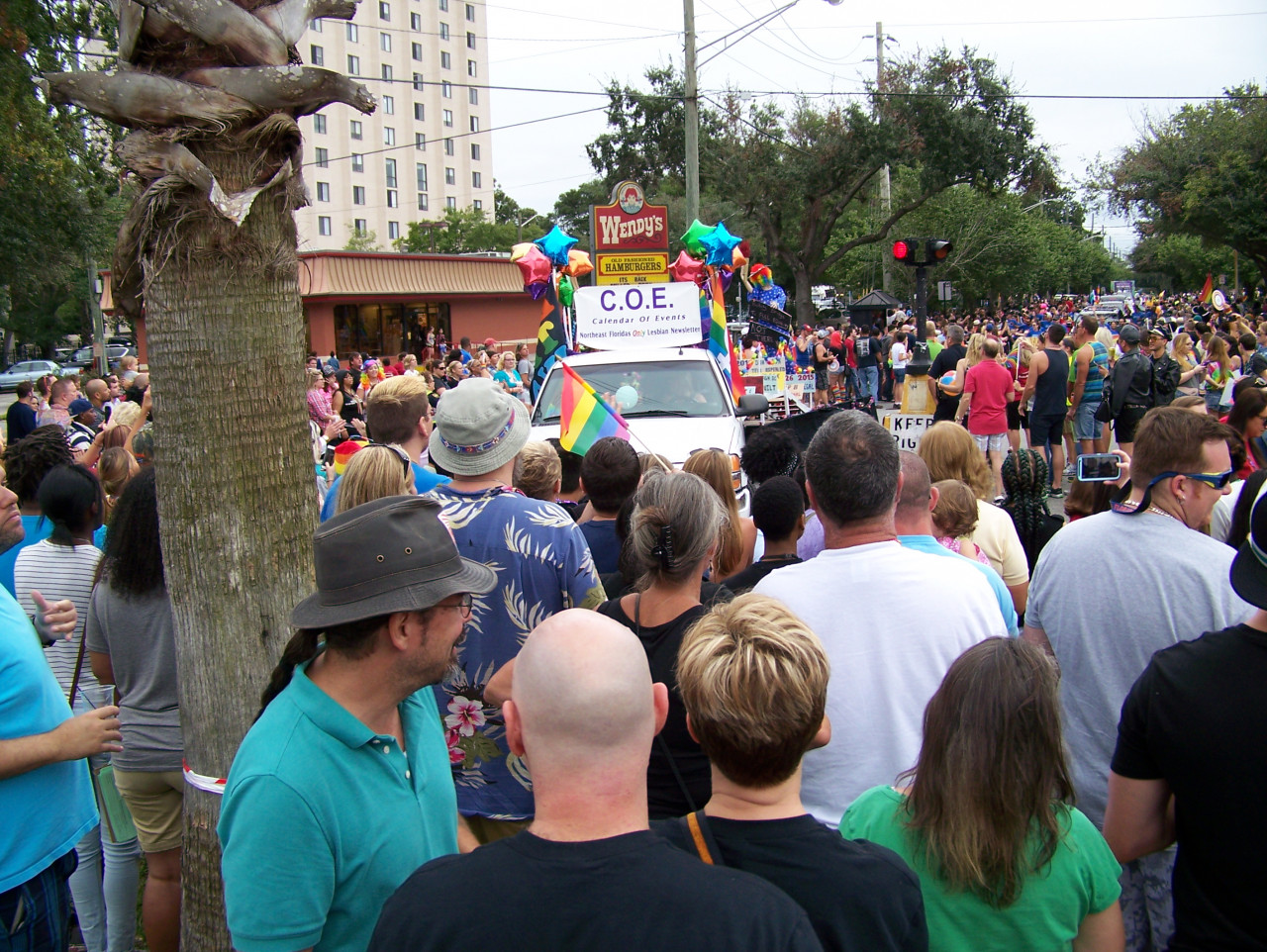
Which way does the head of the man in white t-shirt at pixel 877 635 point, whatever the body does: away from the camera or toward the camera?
away from the camera

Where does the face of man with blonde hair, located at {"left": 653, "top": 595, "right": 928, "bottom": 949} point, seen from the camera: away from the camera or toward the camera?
away from the camera

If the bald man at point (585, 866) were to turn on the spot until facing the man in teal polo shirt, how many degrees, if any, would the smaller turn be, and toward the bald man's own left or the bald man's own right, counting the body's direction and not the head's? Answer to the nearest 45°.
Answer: approximately 45° to the bald man's own left

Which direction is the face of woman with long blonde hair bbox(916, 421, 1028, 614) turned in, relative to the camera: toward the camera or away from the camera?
away from the camera

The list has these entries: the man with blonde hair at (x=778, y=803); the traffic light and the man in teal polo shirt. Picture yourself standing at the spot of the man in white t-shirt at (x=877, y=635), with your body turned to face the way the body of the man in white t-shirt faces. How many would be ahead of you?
1

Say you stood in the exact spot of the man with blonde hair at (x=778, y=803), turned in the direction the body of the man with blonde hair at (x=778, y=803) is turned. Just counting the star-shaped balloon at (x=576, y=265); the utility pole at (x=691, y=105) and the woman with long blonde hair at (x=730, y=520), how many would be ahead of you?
3

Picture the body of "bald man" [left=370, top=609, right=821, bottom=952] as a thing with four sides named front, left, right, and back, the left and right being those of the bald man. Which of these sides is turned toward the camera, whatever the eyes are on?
back

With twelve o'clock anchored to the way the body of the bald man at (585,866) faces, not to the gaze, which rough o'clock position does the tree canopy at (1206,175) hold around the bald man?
The tree canopy is roughly at 1 o'clock from the bald man.

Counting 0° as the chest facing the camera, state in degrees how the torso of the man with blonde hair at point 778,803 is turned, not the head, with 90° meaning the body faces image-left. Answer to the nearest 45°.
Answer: approximately 180°

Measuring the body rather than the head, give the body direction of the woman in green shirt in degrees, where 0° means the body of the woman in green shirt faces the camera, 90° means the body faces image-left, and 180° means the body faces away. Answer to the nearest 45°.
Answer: approximately 180°

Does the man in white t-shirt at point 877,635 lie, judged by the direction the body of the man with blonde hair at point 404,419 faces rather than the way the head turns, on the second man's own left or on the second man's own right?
on the second man's own right

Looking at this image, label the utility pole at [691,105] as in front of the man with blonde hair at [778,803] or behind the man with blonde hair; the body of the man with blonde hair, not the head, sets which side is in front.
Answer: in front

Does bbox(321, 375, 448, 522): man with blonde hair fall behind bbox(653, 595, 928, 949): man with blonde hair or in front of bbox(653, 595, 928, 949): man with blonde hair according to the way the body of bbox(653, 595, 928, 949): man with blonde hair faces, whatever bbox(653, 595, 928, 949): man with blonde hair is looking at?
in front

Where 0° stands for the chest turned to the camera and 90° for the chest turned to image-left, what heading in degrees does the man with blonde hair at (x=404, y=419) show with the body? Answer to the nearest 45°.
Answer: approximately 225°

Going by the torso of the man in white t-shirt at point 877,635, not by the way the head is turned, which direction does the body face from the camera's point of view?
away from the camera

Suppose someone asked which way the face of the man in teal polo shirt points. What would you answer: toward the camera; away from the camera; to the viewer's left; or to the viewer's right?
to the viewer's right

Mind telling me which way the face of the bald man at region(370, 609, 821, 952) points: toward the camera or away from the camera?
away from the camera
